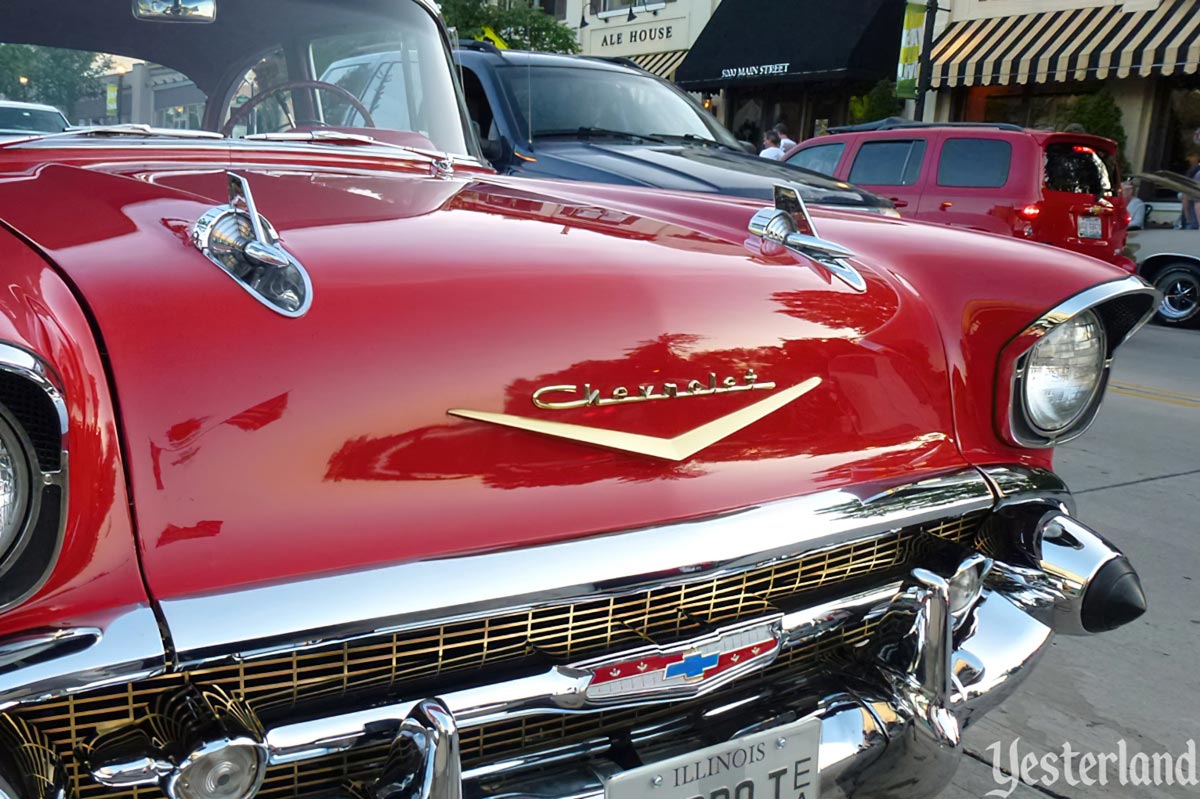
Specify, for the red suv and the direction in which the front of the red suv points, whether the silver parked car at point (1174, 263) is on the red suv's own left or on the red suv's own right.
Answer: on the red suv's own right

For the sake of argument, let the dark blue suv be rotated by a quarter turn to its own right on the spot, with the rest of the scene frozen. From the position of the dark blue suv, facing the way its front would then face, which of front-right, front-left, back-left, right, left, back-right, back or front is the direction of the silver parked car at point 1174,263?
back

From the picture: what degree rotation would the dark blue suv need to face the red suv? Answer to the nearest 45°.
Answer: approximately 90° to its left

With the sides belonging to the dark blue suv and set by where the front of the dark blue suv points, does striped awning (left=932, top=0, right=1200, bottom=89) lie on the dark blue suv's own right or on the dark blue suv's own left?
on the dark blue suv's own left

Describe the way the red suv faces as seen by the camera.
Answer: facing away from the viewer and to the left of the viewer

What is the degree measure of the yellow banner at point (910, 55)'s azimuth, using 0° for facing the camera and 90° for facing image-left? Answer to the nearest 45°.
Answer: approximately 0°
